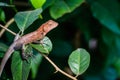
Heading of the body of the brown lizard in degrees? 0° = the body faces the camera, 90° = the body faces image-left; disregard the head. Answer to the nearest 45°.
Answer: approximately 270°

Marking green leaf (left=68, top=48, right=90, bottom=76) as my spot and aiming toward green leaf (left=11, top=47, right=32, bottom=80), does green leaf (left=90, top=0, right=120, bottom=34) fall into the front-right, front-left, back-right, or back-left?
back-right

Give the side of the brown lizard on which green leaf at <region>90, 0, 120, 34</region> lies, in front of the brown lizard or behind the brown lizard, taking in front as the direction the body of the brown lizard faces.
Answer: in front
